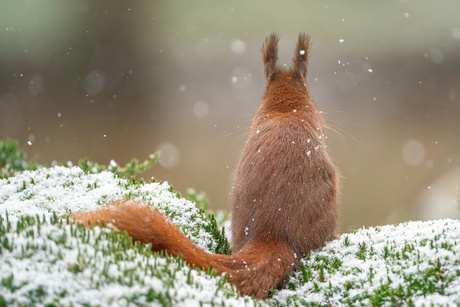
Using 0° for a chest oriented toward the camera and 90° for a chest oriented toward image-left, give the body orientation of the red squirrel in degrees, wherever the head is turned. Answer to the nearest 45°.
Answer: approximately 180°
